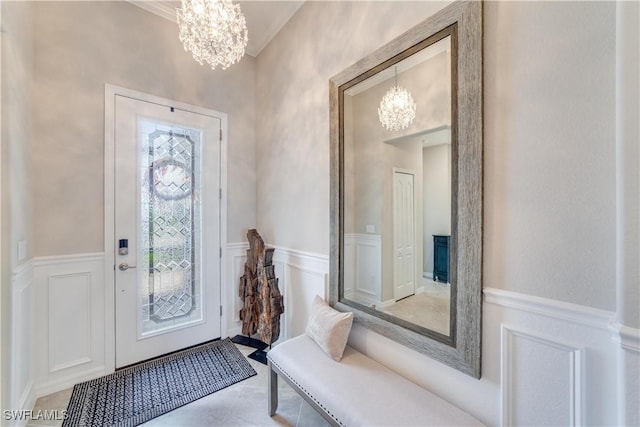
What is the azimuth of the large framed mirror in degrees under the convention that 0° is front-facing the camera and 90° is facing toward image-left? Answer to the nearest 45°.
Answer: approximately 45°

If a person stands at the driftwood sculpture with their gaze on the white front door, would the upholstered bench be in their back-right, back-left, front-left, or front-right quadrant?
back-left

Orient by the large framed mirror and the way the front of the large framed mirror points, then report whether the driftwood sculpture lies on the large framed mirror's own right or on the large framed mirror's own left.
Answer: on the large framed mirror's own right

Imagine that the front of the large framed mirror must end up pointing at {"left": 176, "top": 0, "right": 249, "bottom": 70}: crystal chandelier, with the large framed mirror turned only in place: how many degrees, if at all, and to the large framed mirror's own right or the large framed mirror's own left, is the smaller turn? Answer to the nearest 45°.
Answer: approximately 45° to the large framed mirror's own right
